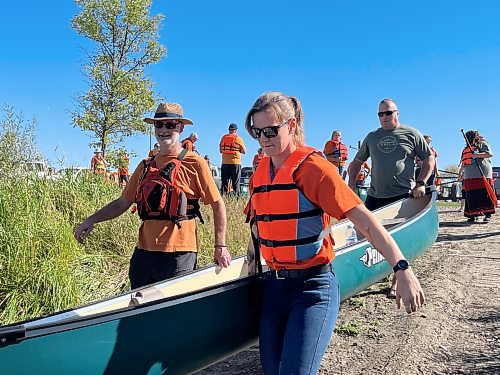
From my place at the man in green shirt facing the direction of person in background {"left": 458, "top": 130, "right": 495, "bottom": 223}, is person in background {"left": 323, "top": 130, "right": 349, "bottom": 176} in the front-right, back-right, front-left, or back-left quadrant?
front-left

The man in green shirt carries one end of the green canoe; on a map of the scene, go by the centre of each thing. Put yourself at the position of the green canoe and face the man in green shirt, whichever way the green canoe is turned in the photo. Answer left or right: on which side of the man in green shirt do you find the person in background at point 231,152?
left

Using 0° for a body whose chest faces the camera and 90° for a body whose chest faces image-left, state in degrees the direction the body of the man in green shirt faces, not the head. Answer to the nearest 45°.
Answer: approximately 45°

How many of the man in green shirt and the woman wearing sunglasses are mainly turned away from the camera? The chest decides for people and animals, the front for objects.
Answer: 0

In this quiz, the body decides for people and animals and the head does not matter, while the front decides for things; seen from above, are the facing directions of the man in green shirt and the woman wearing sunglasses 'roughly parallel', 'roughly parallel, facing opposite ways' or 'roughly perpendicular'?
roughly parallel

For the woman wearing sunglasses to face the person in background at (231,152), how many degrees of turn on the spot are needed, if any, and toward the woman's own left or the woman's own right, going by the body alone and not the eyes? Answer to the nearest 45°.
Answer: approximately 135° to the woman's own right
